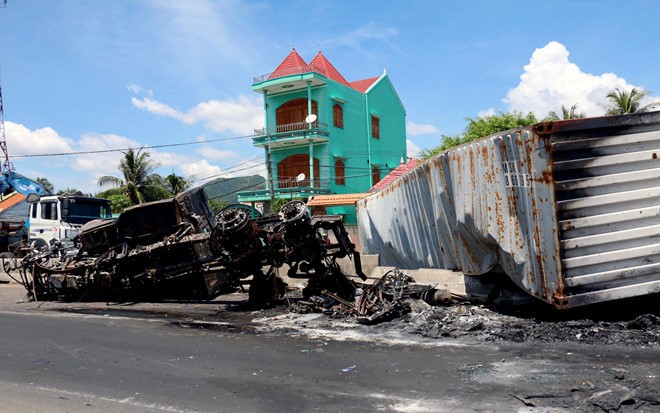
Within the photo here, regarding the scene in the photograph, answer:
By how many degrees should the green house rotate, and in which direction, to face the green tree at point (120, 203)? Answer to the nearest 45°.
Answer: approximately 90° to its right

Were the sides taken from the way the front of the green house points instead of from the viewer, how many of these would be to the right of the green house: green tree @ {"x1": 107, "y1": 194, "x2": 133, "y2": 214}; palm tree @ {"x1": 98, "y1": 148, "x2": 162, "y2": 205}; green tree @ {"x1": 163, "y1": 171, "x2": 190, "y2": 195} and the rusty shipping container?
3

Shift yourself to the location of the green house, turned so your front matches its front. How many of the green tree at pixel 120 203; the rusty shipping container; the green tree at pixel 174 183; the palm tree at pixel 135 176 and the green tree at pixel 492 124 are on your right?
3

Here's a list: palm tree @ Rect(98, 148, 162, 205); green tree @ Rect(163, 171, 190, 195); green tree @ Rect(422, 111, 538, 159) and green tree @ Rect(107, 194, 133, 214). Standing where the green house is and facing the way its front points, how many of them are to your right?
3

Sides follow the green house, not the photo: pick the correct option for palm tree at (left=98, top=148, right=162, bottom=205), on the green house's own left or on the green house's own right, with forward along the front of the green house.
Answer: on the green house's own right

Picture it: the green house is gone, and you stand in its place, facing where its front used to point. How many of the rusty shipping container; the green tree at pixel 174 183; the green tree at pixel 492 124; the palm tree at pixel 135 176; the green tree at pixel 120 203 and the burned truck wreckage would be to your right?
3

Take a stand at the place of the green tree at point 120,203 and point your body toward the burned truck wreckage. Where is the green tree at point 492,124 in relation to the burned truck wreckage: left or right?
left

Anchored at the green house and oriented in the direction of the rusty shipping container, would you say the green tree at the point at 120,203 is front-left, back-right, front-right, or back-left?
back-right

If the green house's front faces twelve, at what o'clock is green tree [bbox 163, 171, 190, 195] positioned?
The green tree is roughly at 3 o'clock from the green house.

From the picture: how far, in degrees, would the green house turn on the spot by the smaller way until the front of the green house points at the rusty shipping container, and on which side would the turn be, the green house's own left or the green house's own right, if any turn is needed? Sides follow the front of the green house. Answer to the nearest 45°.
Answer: approximately 45° to the green house's own left

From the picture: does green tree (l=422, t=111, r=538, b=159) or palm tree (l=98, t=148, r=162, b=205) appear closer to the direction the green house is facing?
the palm tree

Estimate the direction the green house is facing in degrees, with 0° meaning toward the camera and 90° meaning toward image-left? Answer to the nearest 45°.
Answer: approximately 45°
